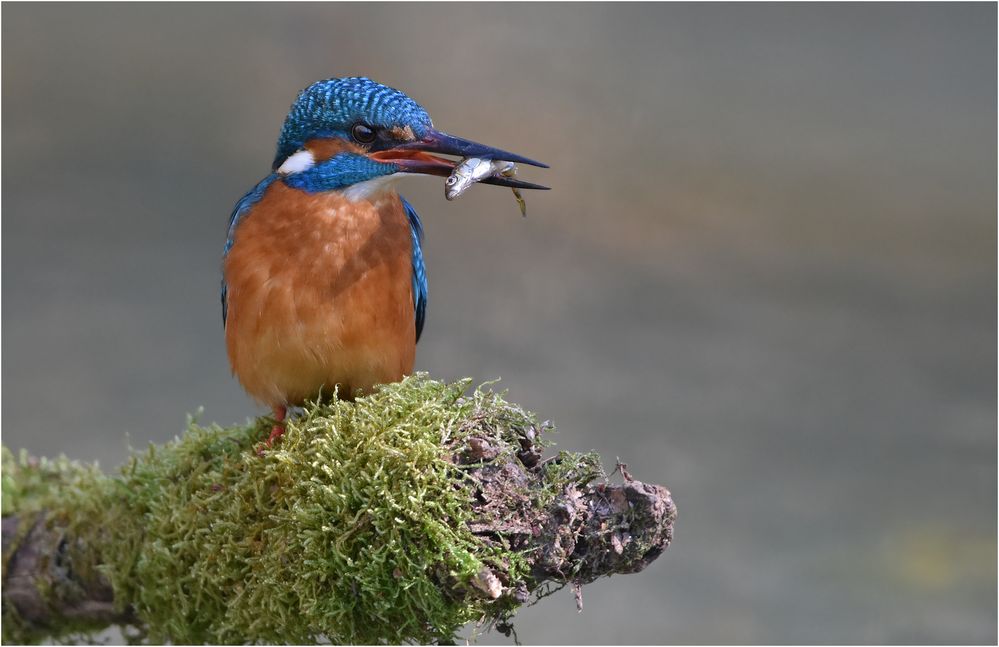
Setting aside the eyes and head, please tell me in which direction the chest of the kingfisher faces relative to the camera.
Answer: toward the camera
